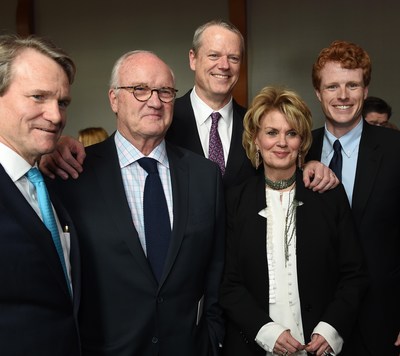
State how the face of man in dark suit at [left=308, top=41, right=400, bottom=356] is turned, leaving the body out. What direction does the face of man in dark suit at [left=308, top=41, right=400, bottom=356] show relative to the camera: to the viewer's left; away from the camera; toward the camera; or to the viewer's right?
toward the camera

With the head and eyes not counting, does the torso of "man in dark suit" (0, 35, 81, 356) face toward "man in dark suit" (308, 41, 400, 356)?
no

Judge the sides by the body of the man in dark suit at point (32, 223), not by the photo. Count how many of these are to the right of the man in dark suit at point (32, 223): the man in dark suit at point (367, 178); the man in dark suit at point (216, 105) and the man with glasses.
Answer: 0

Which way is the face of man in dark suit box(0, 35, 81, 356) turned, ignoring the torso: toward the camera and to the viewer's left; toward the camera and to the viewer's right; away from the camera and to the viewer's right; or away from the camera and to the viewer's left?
toward the camera and to the viewer's right

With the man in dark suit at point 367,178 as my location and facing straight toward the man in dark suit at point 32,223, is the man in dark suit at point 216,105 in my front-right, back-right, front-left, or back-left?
front-right

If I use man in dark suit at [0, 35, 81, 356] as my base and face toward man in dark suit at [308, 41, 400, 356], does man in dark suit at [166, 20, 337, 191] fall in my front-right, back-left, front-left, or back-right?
front-left

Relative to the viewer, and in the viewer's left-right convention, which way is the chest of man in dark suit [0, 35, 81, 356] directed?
facing the viewer and to the right of the viewer

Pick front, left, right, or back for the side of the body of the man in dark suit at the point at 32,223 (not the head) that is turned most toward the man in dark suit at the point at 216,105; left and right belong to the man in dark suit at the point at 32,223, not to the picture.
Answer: left

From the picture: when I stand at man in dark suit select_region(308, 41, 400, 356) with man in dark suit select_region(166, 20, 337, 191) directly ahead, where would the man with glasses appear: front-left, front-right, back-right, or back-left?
front-left

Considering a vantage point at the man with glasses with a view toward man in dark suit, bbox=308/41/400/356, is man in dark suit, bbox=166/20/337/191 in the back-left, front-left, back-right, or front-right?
front-left
